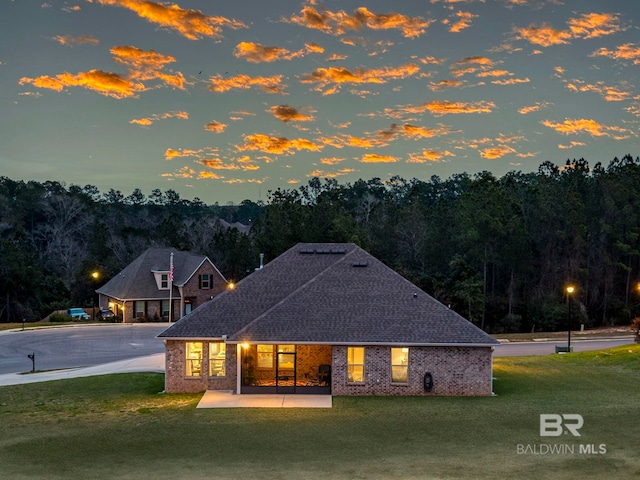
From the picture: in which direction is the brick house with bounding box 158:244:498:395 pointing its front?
away from the camera

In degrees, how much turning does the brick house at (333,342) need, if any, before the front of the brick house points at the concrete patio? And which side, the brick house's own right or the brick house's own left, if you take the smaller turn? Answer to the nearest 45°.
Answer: approximately 135° to the brick house's own left
